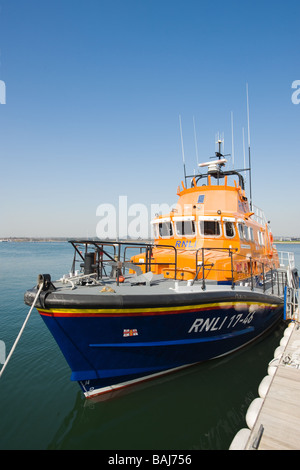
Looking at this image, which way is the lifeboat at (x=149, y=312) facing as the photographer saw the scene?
facing the viewer and to the left of the viewer
